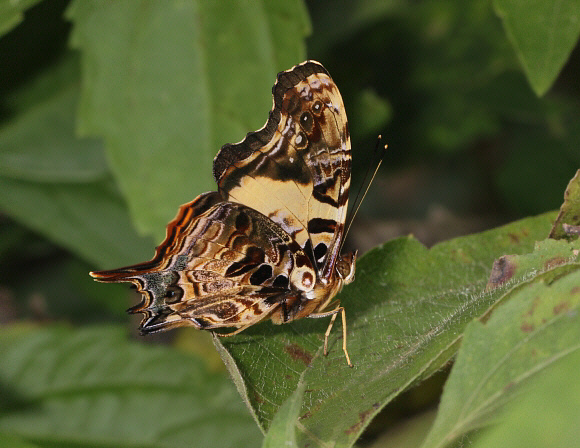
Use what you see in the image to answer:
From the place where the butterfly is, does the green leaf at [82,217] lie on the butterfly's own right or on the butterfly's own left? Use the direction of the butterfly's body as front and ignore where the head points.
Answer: on the butterfly's own left

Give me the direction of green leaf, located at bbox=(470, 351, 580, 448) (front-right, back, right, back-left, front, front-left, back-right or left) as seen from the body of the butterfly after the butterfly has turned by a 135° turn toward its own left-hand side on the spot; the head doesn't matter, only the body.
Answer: back-left

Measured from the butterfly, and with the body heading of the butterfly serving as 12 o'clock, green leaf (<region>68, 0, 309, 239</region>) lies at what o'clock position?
The green leaf is roughly at 9 o'clock from the butterfly.

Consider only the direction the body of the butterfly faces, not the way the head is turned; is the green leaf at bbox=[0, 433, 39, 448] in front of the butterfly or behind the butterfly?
behind

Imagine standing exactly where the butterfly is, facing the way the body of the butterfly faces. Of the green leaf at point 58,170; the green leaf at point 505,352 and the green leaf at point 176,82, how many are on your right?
1

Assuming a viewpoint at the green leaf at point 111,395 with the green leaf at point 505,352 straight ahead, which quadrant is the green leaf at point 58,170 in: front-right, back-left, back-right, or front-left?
back-left

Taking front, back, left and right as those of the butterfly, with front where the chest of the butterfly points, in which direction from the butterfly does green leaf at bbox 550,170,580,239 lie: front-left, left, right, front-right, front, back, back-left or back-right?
front-right

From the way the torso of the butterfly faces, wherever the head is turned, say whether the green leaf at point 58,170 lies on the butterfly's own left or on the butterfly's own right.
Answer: on the butterfly's own left

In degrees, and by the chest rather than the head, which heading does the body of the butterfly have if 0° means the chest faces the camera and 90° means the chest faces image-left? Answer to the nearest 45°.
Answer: approximately 270°
